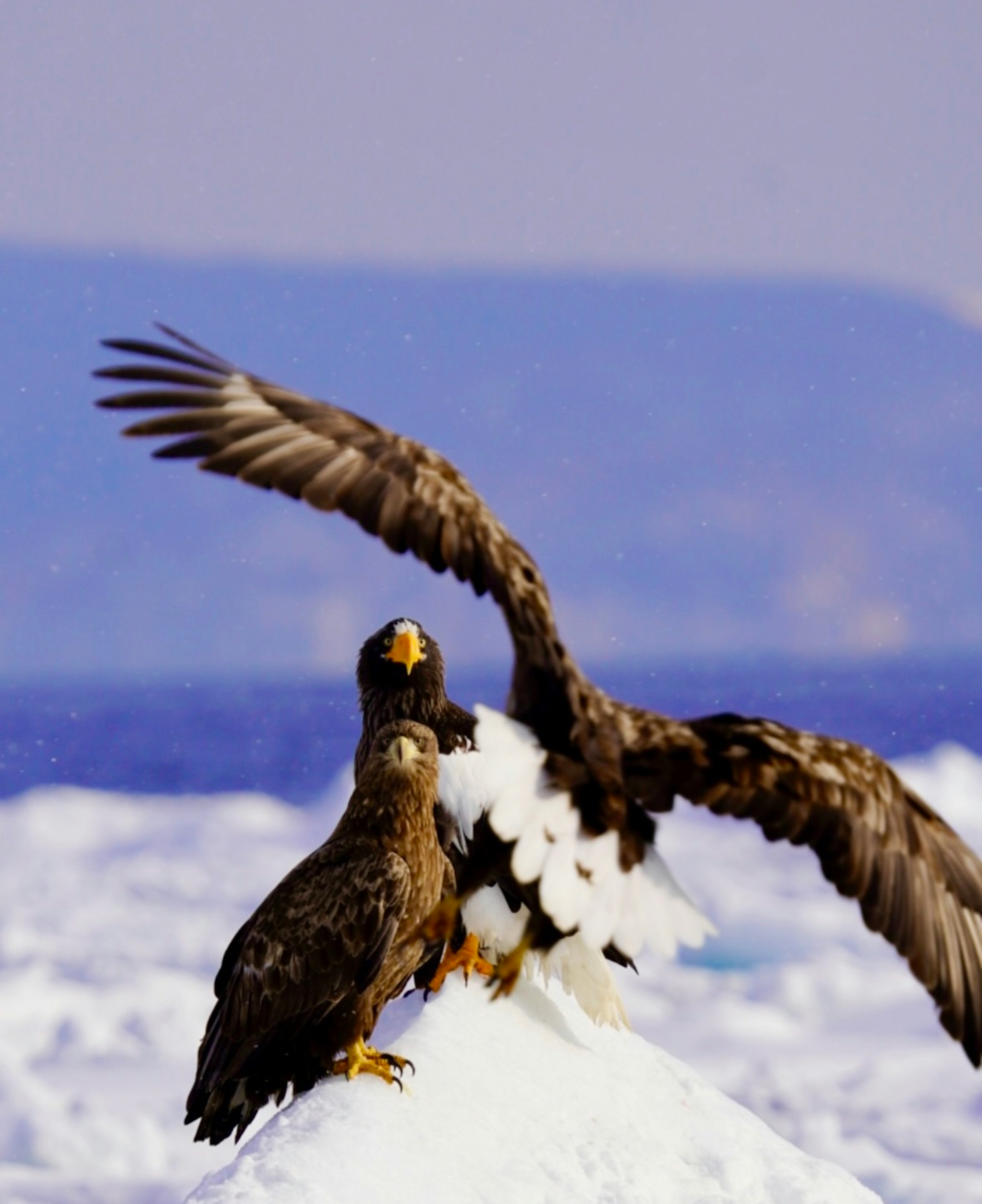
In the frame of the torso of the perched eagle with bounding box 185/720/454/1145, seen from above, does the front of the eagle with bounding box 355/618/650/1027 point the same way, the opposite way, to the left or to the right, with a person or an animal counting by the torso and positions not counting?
to the right

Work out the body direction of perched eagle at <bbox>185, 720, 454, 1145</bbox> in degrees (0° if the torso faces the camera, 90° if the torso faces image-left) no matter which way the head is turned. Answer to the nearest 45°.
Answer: approximately 315°
